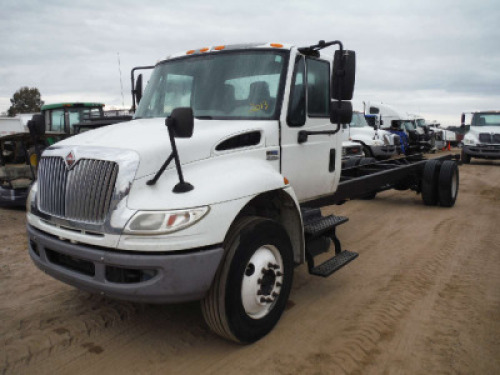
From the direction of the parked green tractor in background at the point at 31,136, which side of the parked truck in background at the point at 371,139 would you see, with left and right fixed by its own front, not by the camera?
right

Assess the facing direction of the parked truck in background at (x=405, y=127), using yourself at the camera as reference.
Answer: facing the viewer and to the right of the viewer

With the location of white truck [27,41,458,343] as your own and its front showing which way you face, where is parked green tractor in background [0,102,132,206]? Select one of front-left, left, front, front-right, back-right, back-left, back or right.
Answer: right

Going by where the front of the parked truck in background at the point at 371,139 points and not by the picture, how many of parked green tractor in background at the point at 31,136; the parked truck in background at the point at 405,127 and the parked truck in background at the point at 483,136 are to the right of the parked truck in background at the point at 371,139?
1

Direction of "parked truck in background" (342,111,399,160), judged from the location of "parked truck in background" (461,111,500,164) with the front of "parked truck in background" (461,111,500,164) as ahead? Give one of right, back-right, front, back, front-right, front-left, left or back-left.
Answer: front-right

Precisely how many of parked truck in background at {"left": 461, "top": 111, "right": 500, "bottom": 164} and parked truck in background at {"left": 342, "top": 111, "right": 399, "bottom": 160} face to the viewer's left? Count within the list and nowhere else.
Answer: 0

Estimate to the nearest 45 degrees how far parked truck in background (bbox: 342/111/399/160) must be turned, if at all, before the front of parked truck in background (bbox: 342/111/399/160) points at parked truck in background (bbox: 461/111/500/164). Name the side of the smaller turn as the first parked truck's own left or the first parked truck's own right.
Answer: approximately 90° to the first parked truck's own left

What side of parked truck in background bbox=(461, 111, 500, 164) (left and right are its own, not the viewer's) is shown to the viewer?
front

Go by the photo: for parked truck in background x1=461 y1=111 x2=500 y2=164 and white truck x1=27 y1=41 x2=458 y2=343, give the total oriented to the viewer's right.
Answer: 0

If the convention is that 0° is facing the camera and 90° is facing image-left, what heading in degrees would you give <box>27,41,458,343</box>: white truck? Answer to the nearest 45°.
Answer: approximately 45°

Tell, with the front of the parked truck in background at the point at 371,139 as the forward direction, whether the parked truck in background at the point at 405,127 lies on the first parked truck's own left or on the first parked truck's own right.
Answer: on the first parked truck's own left

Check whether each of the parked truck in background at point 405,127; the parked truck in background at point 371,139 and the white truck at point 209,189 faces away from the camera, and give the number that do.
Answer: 0

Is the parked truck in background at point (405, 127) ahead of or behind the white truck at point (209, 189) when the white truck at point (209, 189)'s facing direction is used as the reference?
behind

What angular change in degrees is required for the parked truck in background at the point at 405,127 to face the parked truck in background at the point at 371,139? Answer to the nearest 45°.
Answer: approximately 45° to its right
